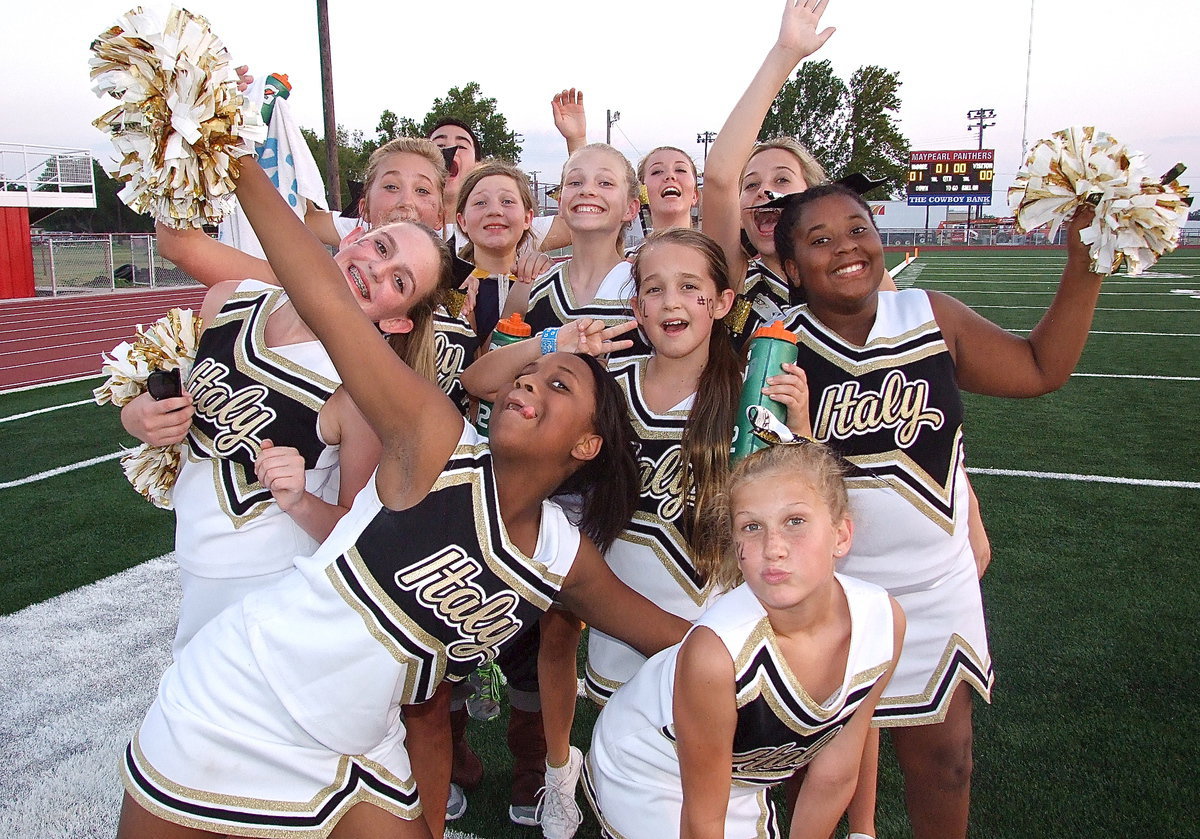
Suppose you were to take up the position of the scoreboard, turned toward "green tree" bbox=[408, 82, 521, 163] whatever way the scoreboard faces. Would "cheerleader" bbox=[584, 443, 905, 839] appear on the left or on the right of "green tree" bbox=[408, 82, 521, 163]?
left

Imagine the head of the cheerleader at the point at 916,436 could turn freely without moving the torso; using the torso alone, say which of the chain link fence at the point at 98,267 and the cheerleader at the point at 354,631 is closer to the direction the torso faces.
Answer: the cheerleader

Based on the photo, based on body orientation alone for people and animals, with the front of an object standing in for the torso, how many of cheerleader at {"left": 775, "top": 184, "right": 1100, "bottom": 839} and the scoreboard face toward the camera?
2

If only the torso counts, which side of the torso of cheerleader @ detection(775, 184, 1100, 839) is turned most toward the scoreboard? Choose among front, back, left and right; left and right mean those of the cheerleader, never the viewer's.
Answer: back

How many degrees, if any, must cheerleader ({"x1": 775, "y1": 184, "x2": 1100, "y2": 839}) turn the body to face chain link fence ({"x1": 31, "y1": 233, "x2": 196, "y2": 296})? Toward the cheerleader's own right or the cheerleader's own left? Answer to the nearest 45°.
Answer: approximately 135° to the cheerleader's own right
